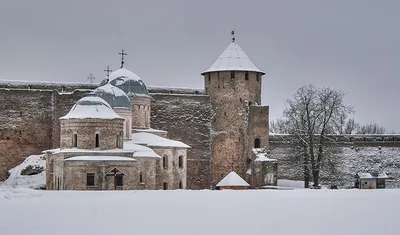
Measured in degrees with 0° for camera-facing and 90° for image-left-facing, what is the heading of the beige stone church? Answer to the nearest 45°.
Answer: approximately 0°

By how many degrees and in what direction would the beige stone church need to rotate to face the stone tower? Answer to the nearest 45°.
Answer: approximately 135° to its left

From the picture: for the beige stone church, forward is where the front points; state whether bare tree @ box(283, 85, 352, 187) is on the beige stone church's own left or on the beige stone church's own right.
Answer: on the beige stone church's own left
